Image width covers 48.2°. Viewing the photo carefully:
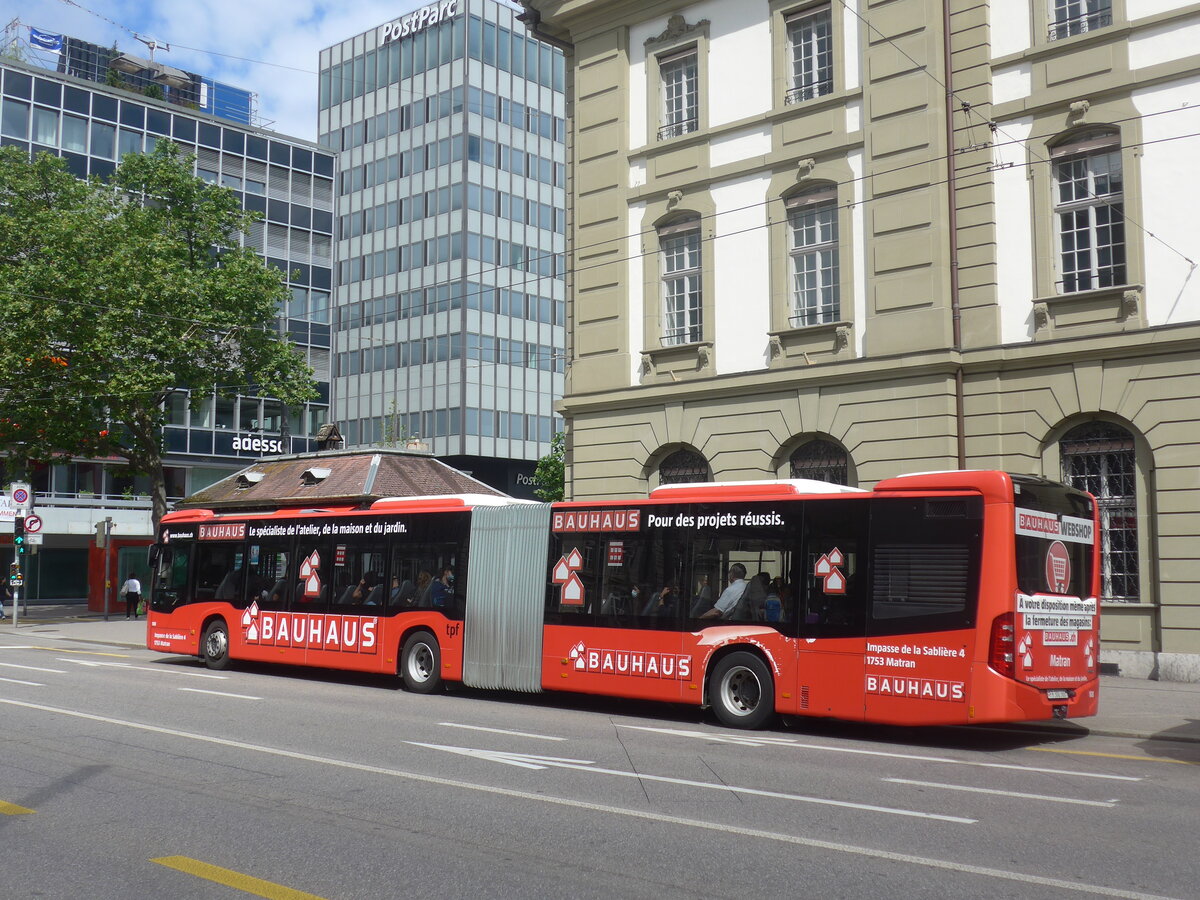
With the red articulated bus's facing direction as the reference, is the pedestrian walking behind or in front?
in front

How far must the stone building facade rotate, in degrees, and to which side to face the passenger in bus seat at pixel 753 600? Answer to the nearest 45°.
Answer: approximately 45° to its left

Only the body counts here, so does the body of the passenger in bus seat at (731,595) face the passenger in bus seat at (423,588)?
yes

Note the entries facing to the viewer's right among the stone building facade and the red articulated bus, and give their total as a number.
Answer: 0

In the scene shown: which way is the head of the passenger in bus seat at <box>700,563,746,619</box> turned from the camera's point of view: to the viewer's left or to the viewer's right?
to the viewer's left

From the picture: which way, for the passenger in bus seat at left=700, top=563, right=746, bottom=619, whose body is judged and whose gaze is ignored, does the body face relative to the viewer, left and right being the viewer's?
facing away from the viewer and to the left of the viewer

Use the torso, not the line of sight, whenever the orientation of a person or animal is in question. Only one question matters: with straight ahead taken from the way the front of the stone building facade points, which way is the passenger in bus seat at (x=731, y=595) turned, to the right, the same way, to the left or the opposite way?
to the right

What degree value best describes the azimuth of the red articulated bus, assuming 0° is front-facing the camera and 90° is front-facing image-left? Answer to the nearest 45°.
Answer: approximately 135°

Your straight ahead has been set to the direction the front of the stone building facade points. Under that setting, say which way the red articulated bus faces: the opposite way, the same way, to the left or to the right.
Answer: to the right

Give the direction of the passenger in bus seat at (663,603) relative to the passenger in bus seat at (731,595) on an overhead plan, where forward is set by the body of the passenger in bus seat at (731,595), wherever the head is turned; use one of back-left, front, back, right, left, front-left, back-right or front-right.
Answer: front

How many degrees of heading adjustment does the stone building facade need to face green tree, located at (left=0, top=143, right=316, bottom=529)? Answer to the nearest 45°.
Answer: approximately 90° to its right

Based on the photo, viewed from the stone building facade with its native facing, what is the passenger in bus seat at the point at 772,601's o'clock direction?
The passenger in bus seat is roughly at 11 o'clock from the stone building facade.

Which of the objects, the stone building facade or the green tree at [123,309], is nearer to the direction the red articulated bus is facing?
the green tree

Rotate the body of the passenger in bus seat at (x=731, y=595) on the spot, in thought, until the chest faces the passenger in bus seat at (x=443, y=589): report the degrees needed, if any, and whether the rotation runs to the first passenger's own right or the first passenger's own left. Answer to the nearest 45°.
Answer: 0° — they already face them

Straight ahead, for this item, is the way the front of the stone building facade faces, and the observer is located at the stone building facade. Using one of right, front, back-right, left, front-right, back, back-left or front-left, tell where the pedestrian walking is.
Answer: right

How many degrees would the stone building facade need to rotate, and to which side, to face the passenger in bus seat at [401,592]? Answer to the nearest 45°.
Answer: approximately 45° to its right
